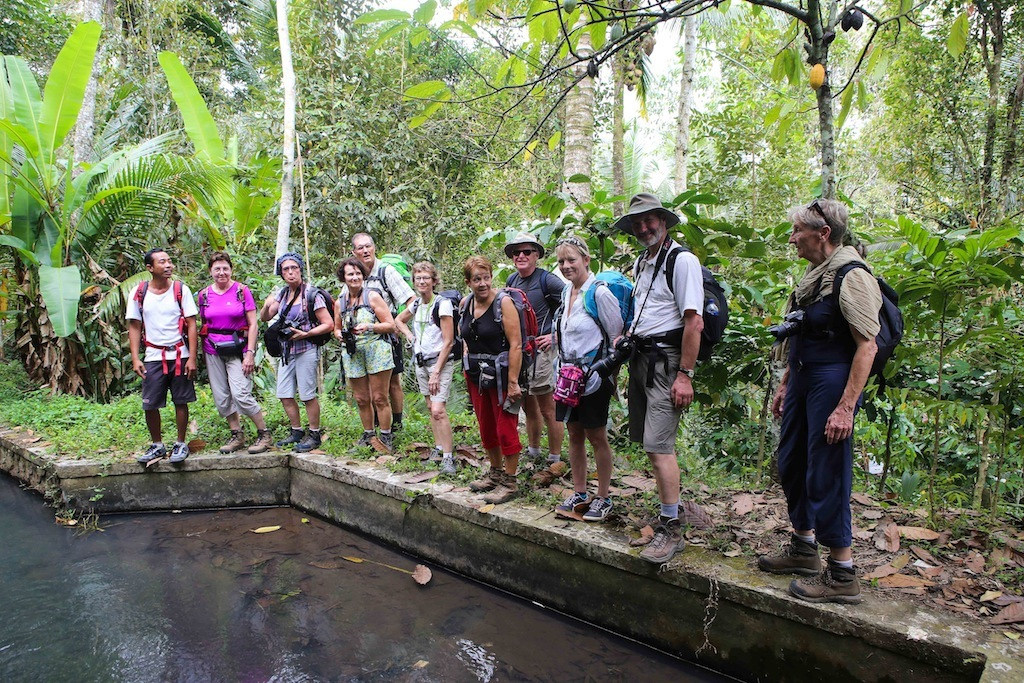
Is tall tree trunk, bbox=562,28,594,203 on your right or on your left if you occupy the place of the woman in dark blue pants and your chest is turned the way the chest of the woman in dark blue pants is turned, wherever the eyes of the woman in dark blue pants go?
on your right

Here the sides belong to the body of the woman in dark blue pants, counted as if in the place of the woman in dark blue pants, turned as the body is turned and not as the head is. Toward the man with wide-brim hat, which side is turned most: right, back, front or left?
front

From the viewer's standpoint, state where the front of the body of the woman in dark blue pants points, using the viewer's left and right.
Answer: facing to the left of the viewer

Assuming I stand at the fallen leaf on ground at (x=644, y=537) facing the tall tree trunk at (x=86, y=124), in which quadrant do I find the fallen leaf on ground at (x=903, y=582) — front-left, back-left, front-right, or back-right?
back-right

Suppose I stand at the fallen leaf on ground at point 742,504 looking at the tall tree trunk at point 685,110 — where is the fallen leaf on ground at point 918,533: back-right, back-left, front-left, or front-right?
back-right

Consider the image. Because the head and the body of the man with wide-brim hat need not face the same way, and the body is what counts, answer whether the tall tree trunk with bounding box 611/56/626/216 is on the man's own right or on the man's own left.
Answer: on the man's own right

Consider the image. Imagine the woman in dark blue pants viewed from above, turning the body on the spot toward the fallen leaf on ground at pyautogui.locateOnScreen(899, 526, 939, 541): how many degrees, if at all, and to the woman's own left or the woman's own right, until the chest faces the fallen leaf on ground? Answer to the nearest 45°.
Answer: approximately 135° to the woman's own right

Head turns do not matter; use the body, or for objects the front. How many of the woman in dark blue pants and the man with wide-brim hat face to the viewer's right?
0

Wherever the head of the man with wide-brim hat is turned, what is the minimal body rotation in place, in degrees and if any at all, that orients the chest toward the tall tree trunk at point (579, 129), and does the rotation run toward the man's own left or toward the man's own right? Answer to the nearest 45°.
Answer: approximately 135° to the man's own right

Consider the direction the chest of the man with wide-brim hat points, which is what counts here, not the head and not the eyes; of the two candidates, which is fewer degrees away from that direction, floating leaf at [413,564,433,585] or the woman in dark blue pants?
the floating leaf

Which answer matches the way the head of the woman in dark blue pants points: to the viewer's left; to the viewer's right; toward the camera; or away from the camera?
to the viewer's left

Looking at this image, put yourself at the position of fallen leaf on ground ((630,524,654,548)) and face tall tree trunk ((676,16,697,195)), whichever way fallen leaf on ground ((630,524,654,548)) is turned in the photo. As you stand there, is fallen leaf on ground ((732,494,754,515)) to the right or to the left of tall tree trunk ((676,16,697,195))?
right

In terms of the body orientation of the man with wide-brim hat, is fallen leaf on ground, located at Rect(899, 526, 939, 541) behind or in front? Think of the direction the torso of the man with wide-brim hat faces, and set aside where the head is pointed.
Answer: behind
